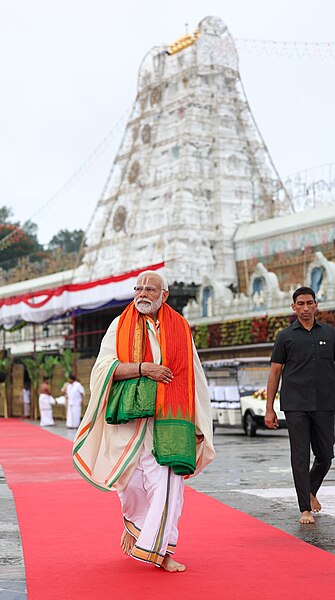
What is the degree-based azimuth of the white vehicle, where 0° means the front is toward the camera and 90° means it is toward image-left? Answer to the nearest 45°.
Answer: approximately 315°

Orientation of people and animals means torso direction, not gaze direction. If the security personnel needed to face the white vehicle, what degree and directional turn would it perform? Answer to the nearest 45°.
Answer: approximately 180°

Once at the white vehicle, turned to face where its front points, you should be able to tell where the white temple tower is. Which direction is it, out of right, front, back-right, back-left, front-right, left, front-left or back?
back-left

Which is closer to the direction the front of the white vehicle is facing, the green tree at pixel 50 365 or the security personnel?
the security personnel

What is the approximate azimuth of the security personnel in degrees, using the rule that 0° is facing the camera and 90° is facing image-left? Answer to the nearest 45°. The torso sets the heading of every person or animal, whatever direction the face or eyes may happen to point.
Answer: approximately 0°

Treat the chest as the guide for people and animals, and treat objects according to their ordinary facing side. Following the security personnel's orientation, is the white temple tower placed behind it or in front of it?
behind

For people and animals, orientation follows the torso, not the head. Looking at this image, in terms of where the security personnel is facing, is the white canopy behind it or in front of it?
behind

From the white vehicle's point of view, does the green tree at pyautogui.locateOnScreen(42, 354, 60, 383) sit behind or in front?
behind
